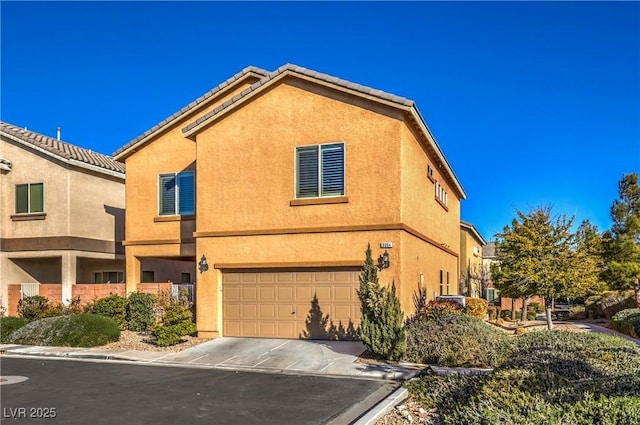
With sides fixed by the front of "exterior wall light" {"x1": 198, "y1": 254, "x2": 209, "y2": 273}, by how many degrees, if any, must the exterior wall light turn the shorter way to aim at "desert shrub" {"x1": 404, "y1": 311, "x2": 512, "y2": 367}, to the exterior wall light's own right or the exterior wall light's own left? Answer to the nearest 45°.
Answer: approximately 45° to the exterior wall light's own left

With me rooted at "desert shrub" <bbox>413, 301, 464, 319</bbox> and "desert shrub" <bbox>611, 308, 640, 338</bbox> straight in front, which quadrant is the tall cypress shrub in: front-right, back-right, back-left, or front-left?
back-right

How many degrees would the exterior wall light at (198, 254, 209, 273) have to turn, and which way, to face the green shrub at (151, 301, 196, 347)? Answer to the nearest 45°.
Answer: approximately 45° to its right

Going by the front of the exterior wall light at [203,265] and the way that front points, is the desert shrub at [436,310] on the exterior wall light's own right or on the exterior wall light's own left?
on the exterior wall light's own left

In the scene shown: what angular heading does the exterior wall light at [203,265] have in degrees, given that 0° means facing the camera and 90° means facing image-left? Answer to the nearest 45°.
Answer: approximately 0°
